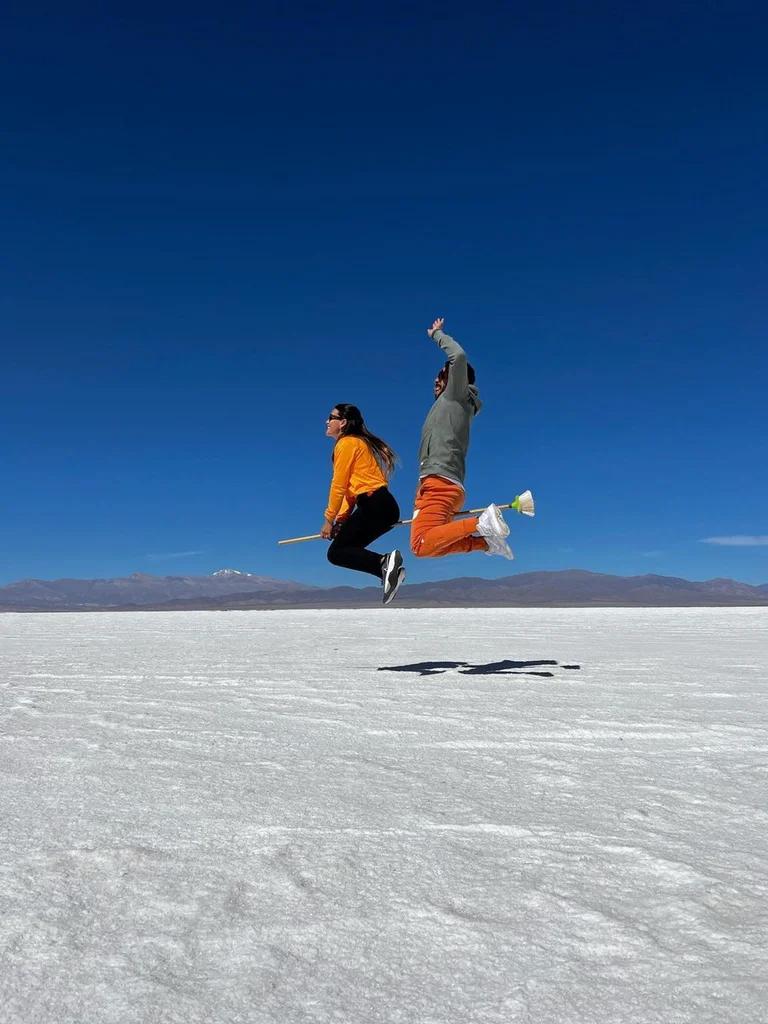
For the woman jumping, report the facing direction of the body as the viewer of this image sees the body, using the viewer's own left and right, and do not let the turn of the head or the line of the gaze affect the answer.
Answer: facing to the left of the viewer

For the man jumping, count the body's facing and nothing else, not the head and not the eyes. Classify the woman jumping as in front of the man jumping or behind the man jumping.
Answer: in front

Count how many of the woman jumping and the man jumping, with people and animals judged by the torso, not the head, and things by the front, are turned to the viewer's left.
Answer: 2

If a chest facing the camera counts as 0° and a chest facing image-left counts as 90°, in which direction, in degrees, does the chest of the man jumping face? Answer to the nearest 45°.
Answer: approximately 90°

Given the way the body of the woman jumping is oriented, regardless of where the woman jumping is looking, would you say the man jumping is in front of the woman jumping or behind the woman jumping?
behind

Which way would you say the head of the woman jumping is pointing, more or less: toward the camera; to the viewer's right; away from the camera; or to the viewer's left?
to the viewer's left
